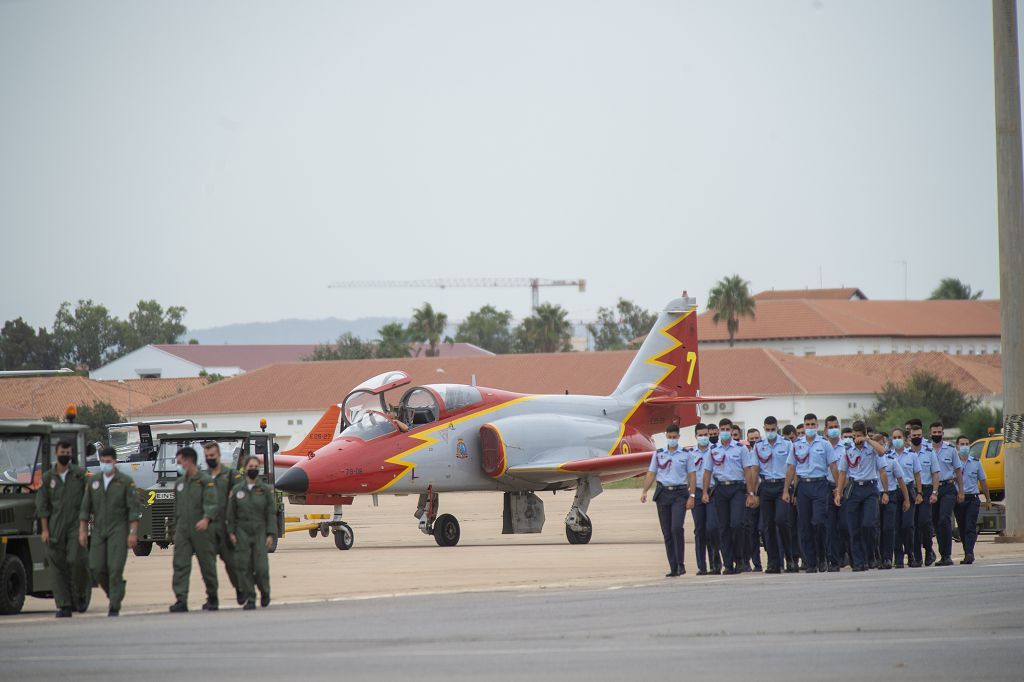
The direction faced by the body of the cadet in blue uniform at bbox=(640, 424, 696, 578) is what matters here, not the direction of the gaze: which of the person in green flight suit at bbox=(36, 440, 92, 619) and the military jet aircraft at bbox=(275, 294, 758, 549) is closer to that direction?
the person in green flight suit

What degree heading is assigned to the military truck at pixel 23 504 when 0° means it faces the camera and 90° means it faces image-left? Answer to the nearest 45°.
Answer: approximately 45°

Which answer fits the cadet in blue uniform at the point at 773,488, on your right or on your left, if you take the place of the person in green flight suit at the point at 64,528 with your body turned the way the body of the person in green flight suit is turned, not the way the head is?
on your left

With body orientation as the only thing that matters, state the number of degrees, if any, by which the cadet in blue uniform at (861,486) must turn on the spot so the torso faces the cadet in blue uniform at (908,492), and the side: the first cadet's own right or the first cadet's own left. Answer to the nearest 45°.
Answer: approximately 135° to the first cadet's own left

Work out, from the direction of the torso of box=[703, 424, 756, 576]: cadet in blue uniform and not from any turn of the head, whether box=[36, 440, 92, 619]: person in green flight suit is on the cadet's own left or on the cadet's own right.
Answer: on the cadet's own right

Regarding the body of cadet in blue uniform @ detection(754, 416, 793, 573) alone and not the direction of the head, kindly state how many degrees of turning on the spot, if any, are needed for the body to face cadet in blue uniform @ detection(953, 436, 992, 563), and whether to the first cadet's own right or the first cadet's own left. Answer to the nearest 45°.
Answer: approximately 135° to the first cadet's own left
